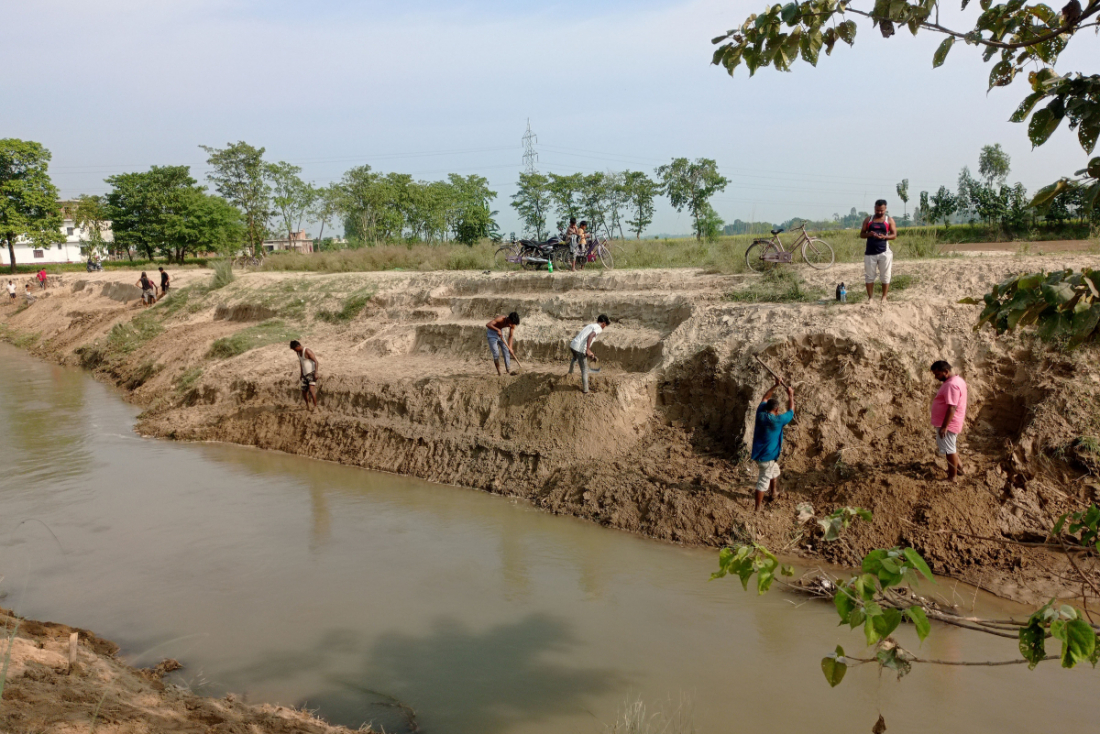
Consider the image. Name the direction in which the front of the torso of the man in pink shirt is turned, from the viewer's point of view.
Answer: to the viewer's left

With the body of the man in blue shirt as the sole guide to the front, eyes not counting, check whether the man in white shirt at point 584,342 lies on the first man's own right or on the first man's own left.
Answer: on the first man's own left

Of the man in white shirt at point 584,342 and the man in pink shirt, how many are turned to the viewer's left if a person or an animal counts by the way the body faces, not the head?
1

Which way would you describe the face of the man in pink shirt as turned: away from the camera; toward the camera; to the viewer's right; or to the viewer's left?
to the viewer's left

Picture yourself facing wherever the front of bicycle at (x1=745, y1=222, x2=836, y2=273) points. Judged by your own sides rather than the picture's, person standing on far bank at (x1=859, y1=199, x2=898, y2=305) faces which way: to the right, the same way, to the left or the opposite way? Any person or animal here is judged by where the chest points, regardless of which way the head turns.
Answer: to the right

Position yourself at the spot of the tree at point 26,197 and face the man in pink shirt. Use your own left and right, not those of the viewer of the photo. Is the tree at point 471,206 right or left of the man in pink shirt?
left

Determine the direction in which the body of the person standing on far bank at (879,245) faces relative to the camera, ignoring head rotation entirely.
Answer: toward the camera

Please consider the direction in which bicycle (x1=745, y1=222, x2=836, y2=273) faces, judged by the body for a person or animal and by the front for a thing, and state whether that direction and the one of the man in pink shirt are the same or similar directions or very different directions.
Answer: very different directions

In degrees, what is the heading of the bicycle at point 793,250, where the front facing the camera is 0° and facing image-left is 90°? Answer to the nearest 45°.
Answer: approximately 270°
